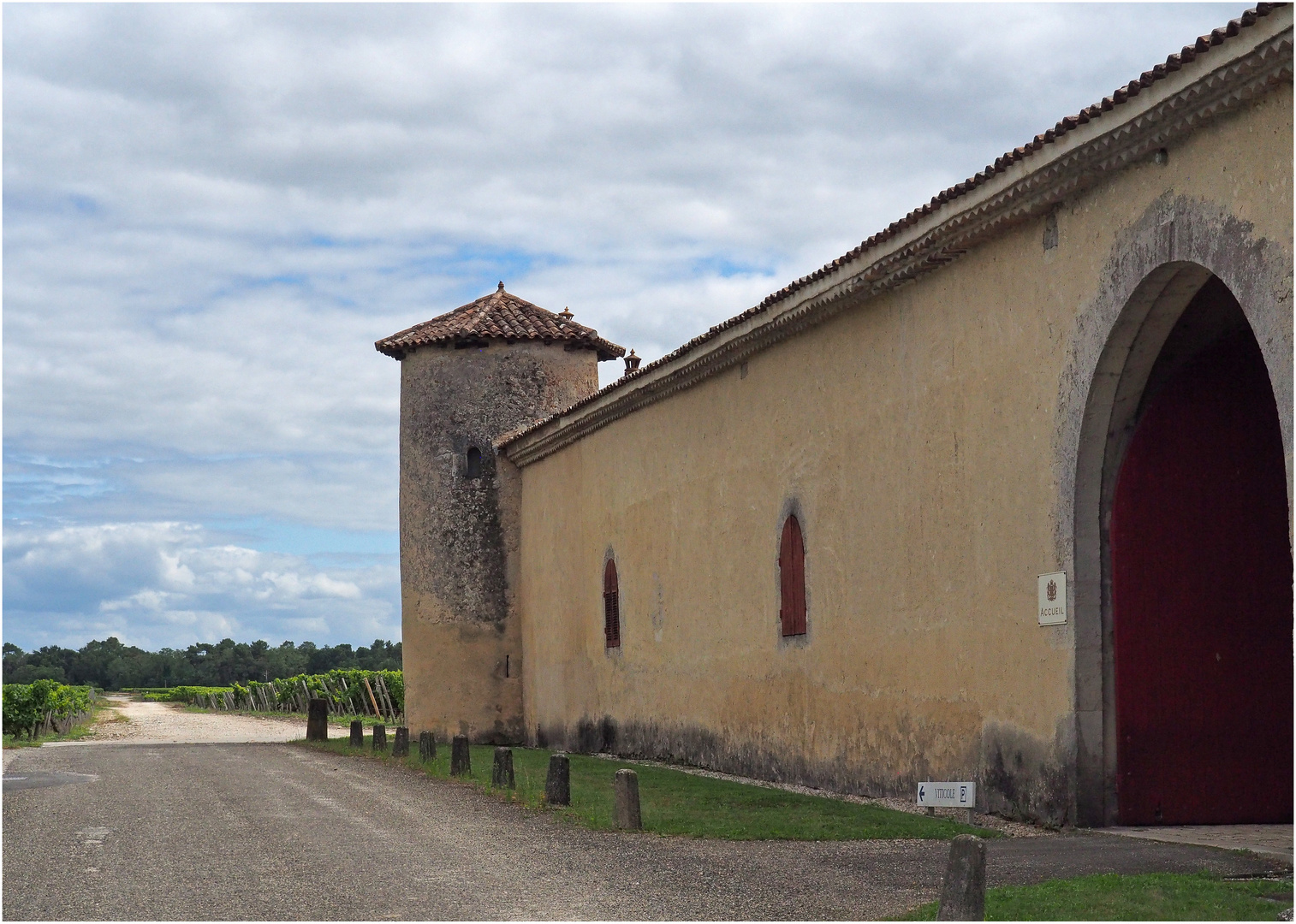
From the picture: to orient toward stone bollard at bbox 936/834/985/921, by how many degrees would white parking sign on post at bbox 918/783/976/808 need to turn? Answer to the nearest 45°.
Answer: approximately 45° to its left

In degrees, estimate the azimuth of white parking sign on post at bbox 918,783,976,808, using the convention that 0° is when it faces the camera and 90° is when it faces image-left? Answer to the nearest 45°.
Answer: approximately 45°

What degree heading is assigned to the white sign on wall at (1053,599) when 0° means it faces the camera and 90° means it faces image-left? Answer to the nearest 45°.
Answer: approximately 45°

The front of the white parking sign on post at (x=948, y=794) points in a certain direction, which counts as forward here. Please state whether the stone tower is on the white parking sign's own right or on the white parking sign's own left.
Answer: on the white parking sign's own right

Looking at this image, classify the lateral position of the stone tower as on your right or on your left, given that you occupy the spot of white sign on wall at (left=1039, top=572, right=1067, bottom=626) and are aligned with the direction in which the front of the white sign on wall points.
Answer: on your right

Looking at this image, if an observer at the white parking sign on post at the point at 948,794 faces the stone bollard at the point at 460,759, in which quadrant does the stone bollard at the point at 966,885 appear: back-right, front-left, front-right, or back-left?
back-left
